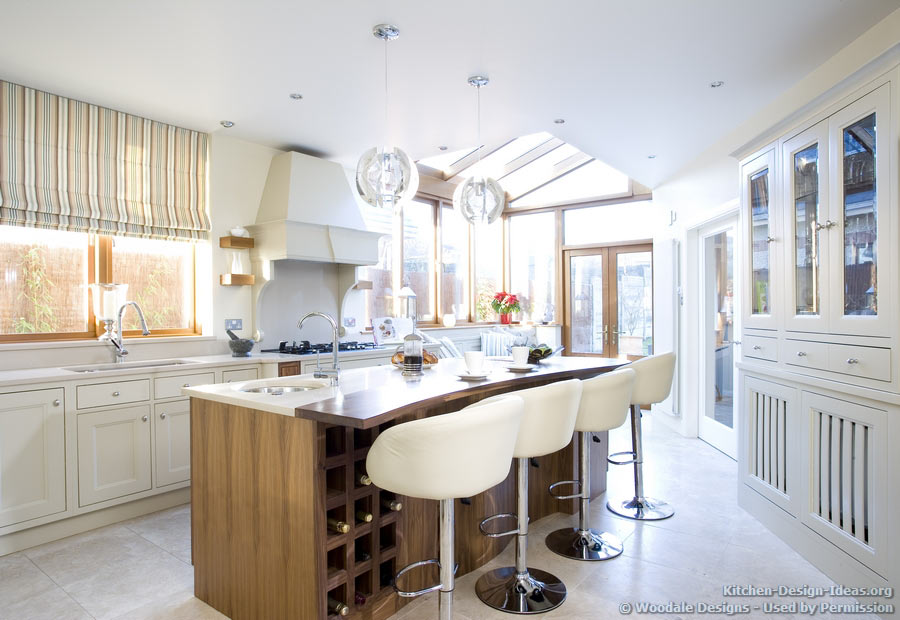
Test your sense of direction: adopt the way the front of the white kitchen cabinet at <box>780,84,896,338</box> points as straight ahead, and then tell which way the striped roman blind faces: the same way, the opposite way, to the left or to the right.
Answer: the opposite way

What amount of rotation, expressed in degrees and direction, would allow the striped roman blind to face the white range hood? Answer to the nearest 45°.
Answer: approximately 45° to its left

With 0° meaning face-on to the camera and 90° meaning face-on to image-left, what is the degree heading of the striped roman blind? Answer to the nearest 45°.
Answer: approximately 315°

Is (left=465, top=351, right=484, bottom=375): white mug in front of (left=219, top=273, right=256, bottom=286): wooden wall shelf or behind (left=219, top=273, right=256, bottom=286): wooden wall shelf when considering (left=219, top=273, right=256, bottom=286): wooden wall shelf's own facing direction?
in front

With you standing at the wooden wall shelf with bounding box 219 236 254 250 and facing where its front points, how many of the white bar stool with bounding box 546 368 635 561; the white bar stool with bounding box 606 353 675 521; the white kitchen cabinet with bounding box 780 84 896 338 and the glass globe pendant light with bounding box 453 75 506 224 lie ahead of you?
4

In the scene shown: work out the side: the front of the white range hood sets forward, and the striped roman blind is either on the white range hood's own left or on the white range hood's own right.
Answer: on the white range hood's own right

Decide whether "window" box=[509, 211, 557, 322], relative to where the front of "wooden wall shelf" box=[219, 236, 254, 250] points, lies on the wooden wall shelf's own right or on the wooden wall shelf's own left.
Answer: on the wooden wall shelf's own left

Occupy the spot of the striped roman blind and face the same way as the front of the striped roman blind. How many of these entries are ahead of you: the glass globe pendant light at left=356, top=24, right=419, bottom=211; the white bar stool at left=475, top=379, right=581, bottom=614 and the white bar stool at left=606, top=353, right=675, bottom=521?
3

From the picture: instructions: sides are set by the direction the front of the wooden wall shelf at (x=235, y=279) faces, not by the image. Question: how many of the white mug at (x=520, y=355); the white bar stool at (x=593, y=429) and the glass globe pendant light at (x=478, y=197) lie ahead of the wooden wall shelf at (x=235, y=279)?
3

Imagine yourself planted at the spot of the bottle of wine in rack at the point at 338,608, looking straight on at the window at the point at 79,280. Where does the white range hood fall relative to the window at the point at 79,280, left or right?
right

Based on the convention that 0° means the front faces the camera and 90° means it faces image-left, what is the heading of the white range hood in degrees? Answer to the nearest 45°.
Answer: approximately 315°

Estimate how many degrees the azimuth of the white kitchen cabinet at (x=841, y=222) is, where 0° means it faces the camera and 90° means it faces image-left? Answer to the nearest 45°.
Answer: approximately 45°

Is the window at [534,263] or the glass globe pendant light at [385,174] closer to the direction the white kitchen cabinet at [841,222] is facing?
the glass globe pendant light
